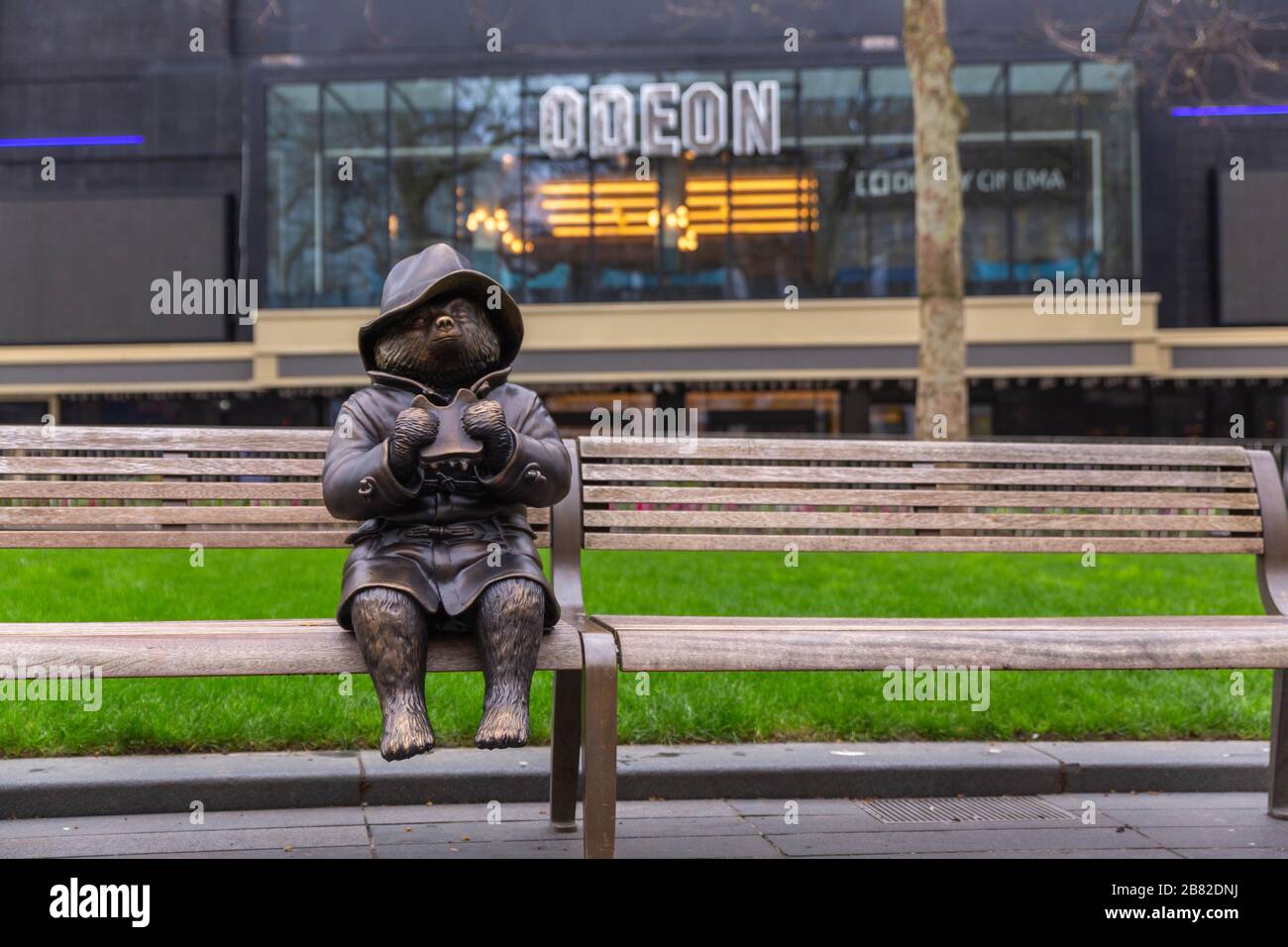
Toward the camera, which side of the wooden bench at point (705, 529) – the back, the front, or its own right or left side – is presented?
front

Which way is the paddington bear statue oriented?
toward the camera

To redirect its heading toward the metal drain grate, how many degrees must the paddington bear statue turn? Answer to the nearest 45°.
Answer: approximately 135° to its left
